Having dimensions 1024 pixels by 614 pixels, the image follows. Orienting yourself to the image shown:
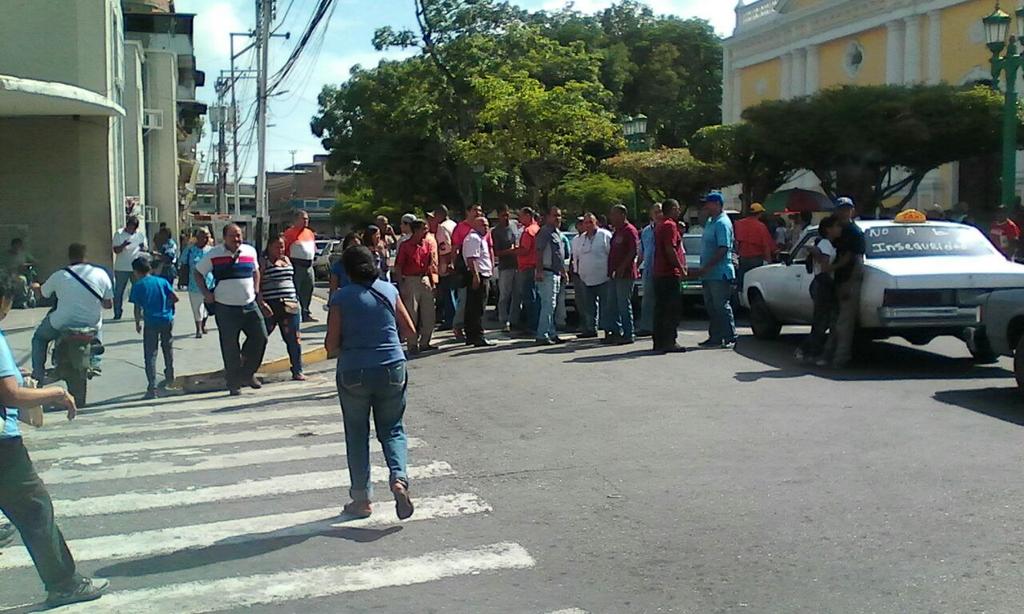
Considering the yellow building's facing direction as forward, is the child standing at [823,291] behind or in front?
in front

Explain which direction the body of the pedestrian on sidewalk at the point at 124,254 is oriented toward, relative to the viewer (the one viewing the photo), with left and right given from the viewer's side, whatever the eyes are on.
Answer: facing the viewer

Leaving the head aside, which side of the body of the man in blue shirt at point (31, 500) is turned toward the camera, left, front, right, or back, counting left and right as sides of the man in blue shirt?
right

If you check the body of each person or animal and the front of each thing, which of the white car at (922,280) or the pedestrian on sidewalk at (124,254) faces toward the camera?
the pedestrian on sidewalk

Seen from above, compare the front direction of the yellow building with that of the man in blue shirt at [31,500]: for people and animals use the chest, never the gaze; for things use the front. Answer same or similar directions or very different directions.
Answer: very different directions

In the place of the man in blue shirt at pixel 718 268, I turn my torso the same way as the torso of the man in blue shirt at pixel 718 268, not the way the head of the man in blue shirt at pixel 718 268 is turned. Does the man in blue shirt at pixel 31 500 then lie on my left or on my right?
on my left

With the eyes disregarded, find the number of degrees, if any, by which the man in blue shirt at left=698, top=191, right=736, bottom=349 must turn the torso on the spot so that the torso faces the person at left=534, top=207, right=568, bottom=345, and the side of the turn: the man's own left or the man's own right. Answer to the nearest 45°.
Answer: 0° — they already face them

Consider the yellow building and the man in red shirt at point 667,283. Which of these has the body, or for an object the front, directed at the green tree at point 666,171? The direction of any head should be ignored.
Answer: the yellow building

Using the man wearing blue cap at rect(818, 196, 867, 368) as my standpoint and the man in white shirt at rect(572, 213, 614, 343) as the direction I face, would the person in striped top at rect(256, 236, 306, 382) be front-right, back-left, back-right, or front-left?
front-left

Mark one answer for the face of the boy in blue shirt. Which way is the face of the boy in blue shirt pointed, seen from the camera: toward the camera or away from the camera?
away from the camera

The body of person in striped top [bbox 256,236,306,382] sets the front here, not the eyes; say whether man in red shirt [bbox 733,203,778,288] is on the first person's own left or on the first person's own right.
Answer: on the first person's own left

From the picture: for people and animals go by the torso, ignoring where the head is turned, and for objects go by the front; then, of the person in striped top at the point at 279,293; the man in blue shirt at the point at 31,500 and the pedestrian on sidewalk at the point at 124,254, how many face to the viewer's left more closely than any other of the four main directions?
0

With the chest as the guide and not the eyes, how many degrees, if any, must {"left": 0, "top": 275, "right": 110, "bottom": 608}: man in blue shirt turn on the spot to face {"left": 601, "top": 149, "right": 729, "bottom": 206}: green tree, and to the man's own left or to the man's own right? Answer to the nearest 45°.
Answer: approximately 45° to the man's own left

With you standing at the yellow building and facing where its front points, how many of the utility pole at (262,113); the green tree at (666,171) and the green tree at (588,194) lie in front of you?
3
